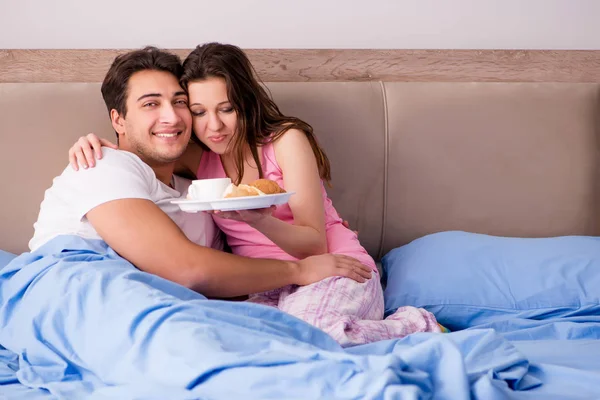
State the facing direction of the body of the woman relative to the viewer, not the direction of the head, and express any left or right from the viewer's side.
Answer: facing the viewer and to the left of the viewer

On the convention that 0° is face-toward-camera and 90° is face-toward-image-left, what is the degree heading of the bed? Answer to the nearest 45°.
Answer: approximately 0°

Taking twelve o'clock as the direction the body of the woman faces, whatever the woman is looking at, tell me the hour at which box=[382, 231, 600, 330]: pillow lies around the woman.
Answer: The pillow is roughly at 8 o'clock from the woman.
